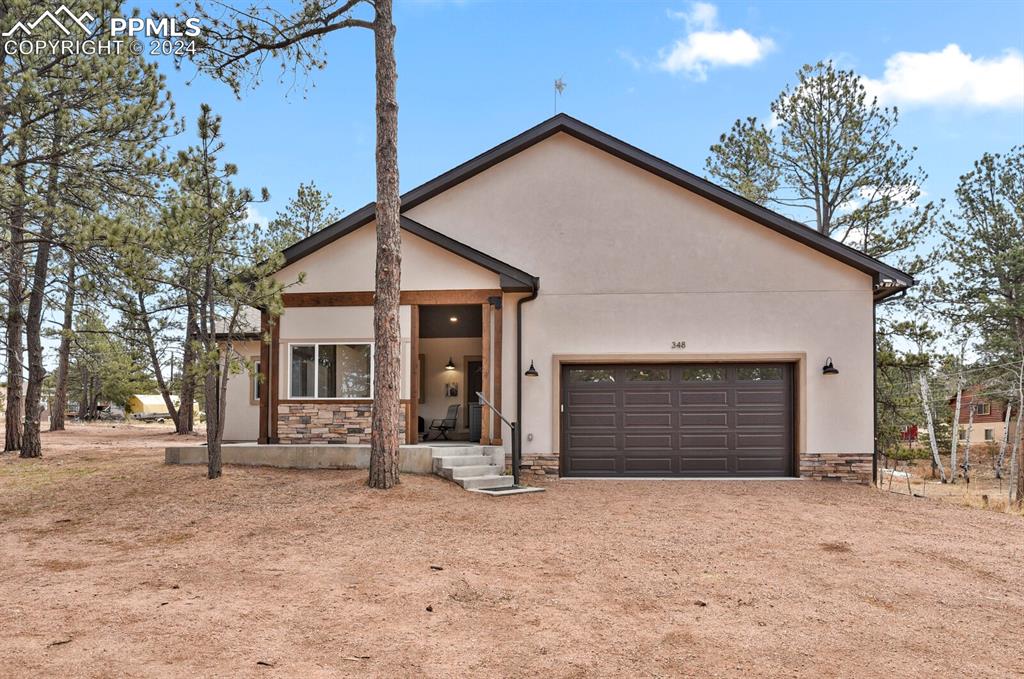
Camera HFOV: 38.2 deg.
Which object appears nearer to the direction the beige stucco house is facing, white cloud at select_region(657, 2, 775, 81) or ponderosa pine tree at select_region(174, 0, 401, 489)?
the ponderosa pine tree

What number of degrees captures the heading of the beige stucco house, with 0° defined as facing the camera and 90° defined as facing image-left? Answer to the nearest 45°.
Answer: approximately 0°

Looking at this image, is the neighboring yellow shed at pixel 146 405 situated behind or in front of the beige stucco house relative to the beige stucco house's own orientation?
behind

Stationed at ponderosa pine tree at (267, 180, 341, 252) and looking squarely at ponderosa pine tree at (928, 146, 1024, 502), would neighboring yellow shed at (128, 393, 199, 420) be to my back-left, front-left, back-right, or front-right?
back-left

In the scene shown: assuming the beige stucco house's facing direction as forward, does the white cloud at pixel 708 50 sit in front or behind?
behind

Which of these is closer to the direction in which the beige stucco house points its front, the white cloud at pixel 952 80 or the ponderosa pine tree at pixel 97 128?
the ponderosa pine tree

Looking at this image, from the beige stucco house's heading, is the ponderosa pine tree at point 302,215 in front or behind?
behind

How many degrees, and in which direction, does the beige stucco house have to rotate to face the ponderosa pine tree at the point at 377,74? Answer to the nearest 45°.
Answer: approximately 45° to its right

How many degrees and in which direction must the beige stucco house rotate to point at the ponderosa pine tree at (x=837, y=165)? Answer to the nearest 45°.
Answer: approximately 135° to its left
